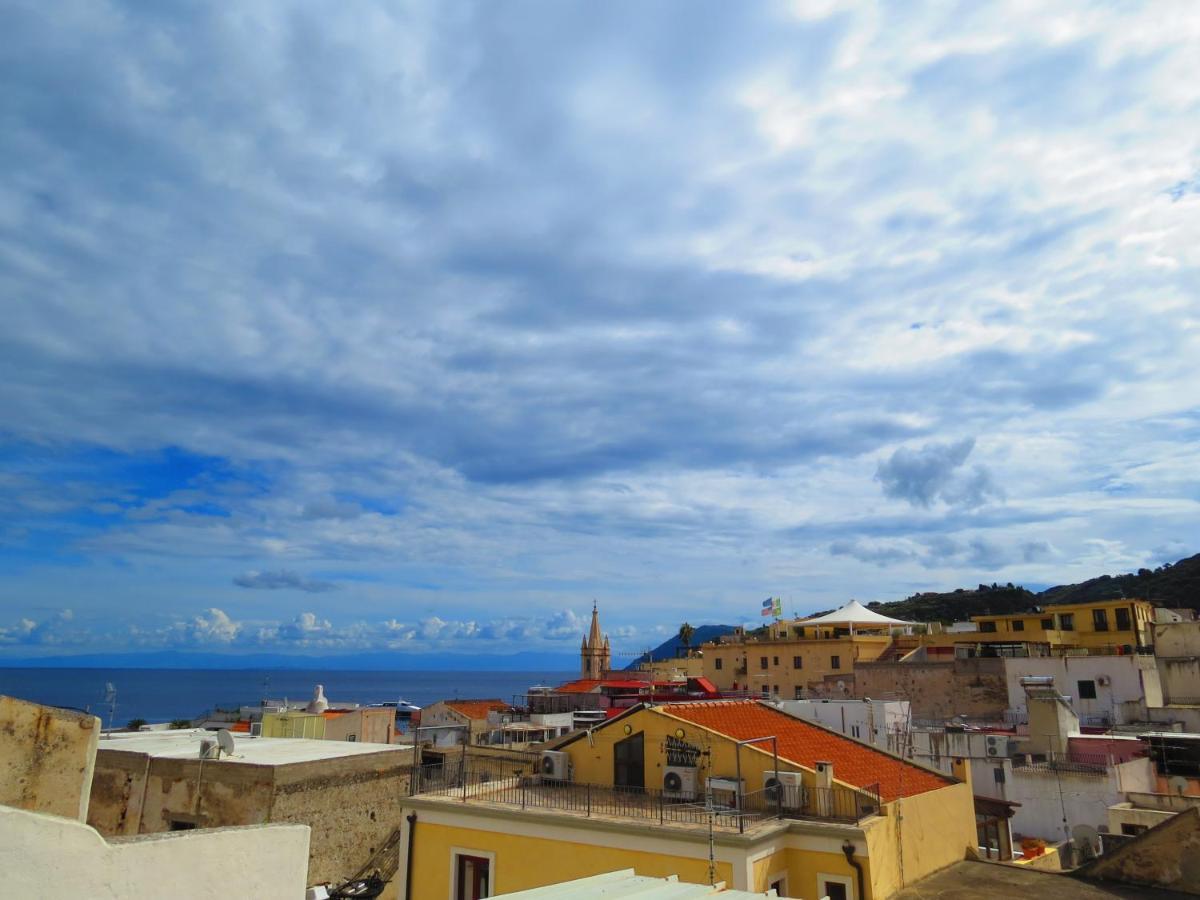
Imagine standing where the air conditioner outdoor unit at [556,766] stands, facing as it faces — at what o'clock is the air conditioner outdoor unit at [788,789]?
the air conditioner outdoor unit at [788,789] is roughly at 9 o'clock from the air conditioner outdoor unit at [556,766].

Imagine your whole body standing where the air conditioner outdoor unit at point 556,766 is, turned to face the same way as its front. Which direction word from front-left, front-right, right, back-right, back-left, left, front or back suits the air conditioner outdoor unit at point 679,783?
left

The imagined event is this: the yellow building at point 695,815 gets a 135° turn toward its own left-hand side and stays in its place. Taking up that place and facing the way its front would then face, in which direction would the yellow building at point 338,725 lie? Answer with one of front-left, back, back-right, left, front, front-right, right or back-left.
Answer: back-left

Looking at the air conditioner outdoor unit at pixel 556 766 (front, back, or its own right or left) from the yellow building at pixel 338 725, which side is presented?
right

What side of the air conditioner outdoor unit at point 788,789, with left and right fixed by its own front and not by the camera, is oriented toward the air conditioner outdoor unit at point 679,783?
right

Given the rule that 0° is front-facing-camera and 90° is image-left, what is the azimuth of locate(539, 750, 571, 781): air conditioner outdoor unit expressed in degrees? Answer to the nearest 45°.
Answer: approximately 45°

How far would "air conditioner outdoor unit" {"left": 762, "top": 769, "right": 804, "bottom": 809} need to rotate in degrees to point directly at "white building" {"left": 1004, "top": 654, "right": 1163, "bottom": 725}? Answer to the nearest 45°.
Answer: approximately 180°

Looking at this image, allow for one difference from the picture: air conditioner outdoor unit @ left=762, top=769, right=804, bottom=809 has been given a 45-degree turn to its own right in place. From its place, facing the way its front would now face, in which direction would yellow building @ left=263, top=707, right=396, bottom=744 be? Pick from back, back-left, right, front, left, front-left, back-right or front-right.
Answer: front-right

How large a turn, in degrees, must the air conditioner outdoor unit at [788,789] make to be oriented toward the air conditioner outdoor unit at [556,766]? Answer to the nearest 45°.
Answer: approximately 90° to its right

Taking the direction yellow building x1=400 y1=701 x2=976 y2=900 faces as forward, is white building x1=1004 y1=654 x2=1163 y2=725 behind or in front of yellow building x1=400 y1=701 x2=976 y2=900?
behind

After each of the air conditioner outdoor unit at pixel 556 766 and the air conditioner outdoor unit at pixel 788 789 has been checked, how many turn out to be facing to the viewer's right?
0
